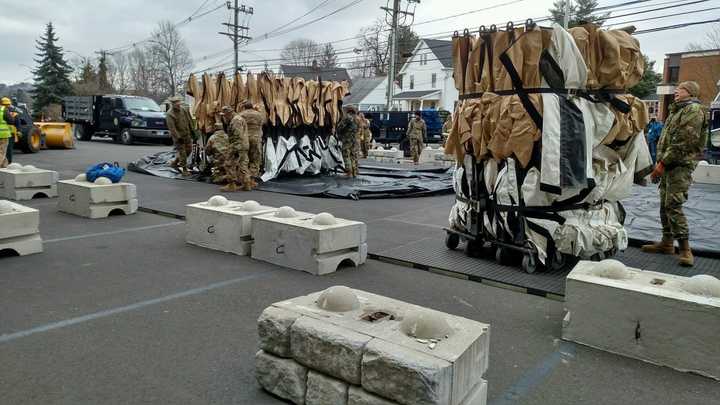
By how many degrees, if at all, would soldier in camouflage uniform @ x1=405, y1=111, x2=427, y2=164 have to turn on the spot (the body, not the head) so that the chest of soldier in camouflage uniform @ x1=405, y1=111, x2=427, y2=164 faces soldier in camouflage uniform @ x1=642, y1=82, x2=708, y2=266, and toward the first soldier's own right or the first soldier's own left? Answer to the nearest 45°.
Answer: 0° — they already face them

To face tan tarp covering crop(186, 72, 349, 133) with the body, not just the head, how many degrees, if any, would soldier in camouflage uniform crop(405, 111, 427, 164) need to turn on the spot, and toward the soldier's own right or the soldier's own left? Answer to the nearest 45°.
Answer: approximately 45° to the soldier's own right

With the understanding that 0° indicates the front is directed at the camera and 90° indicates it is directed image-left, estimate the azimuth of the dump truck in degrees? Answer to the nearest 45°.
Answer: approximately 315°

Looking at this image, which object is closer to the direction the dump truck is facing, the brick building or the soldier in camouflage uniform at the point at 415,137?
the soldier in camouflage uniform

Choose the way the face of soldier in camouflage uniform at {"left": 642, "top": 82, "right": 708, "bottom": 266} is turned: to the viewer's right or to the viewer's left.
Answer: to the viewer's left

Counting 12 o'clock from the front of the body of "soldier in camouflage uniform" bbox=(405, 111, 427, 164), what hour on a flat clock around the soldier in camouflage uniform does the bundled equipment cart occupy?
The bundled equipment cart is roughly at 12 o'clock from the soldier in camouflage uniform.

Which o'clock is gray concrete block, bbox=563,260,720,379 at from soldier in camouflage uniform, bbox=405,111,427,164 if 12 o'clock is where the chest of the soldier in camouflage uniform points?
The gray concrete block is roughly at 12 o'clock from the soldier in camouflage uniform.

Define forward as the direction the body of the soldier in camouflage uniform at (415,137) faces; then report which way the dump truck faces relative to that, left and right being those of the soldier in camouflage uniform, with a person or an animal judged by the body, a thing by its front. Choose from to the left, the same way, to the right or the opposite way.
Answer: to the left
